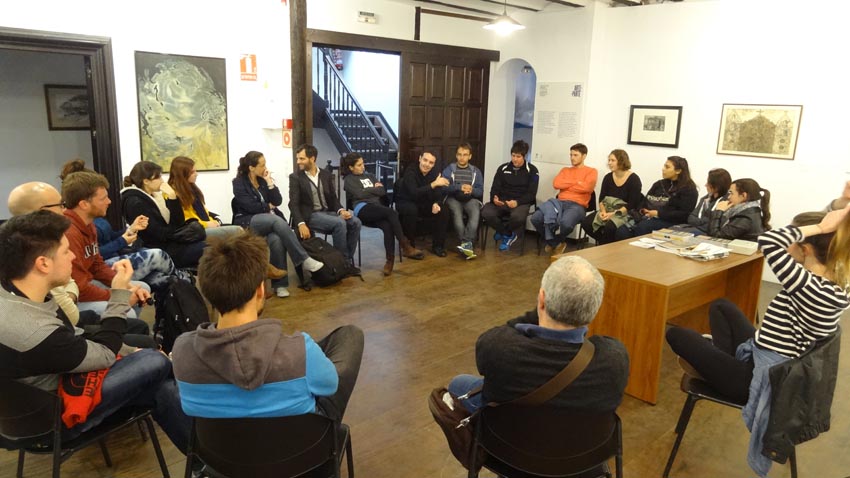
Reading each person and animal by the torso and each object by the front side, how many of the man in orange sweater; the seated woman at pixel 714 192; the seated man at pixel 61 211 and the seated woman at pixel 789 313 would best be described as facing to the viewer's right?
1

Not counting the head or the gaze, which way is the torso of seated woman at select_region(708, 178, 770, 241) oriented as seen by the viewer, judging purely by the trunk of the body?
to the viewer's left

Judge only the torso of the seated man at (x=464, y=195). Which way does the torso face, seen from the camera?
toward the camera

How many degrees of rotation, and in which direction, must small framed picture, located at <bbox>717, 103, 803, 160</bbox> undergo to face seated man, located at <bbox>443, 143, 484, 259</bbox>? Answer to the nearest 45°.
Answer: approximately 45° to its right

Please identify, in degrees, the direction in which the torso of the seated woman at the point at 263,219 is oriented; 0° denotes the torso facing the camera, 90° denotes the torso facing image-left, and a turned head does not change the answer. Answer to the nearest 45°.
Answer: approximately 315°

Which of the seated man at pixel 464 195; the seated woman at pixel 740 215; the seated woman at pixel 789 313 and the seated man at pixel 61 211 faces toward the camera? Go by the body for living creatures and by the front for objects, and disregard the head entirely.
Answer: the seated man at pixel 464 195

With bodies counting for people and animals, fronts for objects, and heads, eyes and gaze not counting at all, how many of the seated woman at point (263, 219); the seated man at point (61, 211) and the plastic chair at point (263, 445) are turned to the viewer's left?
0

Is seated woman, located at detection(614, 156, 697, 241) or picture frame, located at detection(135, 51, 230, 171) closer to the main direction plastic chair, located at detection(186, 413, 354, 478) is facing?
the picture frame

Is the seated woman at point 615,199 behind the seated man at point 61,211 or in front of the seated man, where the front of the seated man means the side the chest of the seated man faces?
in front

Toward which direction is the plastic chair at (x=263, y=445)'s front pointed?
away from the camera

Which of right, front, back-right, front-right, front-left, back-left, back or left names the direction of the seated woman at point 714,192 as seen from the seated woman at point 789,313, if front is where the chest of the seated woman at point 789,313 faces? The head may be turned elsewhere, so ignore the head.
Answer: right

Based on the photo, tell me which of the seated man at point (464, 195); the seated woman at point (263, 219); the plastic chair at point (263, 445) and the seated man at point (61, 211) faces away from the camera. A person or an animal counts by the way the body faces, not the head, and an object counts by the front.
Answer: the plastic chair

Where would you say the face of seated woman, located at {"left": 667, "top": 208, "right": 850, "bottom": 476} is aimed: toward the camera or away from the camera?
away from the camera

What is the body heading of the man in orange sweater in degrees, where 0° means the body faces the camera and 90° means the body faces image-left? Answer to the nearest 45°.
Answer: approximately 45°

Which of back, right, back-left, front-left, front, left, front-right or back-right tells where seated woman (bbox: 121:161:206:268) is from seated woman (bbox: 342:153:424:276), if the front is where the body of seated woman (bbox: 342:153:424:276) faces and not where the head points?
right

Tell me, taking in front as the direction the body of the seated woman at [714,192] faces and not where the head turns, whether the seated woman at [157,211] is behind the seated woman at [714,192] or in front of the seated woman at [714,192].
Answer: in front

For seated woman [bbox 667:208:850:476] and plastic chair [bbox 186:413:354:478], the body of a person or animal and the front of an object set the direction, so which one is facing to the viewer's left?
the seated woman

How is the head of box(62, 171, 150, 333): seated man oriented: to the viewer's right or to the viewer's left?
to the viewer's right
